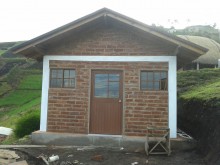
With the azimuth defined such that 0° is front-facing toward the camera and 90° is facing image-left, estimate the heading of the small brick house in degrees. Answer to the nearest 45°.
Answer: approximately 0°
